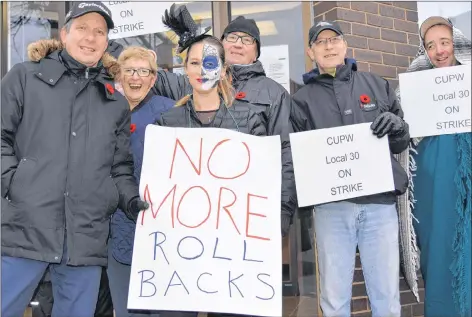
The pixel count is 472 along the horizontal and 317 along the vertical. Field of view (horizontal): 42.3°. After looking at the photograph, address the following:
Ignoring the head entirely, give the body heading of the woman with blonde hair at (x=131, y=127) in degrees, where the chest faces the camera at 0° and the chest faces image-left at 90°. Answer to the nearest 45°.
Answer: approximately 315°

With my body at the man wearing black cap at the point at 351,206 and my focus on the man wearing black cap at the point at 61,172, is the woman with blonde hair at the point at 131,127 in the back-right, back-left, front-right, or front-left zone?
front-right

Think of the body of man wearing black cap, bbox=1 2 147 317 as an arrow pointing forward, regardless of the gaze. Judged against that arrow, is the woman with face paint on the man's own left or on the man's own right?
on the man's own left

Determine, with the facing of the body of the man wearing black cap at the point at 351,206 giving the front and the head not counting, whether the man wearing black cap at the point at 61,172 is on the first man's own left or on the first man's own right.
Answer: on the first man's own right

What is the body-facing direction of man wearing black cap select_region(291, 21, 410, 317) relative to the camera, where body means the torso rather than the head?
toward the camera

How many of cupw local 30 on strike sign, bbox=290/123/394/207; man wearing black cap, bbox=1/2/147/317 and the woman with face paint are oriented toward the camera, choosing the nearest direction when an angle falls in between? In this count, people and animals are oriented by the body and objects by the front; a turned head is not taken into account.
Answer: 3

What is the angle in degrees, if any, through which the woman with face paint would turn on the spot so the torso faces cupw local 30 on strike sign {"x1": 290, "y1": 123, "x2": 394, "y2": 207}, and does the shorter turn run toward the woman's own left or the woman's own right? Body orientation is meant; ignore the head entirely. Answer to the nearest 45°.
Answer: approximately 90° to the woman's own left

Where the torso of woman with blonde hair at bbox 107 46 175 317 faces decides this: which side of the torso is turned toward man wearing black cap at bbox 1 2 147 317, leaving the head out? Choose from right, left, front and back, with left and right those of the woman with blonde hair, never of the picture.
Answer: right

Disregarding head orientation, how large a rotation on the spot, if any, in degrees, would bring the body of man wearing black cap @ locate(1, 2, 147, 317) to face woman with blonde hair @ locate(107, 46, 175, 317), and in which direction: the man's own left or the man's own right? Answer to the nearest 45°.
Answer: approximately 135° to the man's own left

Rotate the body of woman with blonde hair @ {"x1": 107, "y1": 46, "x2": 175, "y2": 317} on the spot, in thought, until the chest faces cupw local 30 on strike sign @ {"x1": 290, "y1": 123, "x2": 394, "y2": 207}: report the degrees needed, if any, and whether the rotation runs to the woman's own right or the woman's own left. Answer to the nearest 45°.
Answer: approximately 45° to the woman's own left

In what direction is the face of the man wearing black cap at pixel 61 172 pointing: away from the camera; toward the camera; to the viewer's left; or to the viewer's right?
toward the camera

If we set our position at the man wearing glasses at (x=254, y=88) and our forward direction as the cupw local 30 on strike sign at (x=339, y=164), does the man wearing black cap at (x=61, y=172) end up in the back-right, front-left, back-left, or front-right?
back-right

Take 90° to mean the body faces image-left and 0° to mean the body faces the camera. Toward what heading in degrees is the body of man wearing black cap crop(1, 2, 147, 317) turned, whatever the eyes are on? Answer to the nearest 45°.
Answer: approximately 0°

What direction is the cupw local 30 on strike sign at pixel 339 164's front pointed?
toward the camera
